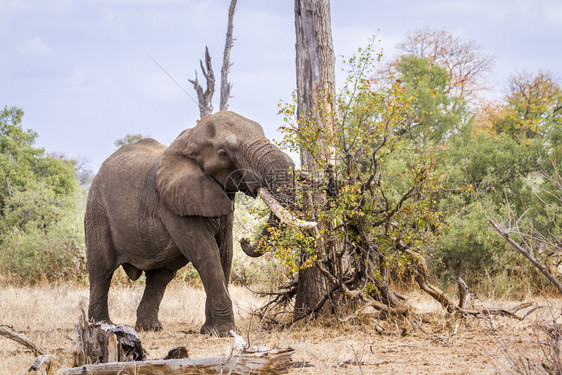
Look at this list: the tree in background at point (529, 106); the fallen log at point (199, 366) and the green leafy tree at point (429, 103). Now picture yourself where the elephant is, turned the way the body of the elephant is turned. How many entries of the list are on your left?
2

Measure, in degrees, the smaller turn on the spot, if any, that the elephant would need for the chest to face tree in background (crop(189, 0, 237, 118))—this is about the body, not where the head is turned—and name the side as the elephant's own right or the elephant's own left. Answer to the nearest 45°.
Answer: approximately 135° to the elephant's own left

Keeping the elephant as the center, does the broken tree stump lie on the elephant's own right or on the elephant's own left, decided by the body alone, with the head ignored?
on the elephant's own right

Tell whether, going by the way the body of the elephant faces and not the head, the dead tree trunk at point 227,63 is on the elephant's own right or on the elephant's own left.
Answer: on the elephant's own left

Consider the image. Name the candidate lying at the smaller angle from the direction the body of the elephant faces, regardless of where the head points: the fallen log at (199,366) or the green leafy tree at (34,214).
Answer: the fallen log

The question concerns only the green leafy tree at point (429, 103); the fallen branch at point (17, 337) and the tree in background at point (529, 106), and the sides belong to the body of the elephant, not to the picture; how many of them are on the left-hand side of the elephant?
2

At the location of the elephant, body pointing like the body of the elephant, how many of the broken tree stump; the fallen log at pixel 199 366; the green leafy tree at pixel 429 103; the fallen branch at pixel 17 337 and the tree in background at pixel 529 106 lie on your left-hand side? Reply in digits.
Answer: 2

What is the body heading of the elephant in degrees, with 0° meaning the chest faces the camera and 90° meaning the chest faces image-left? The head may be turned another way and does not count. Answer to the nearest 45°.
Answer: approximately 315°

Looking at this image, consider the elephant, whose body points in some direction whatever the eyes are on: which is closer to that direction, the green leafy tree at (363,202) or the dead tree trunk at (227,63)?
the green leafy tree

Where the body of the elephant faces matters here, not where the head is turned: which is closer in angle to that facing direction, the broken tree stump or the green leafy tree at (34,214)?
the broken tree stump
